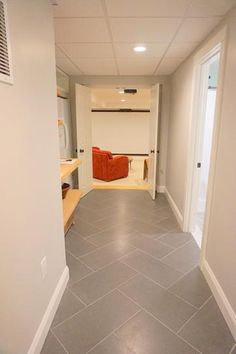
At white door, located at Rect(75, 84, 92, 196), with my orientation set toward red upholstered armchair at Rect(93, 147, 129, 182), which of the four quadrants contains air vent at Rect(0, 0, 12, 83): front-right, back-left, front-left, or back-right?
back-right

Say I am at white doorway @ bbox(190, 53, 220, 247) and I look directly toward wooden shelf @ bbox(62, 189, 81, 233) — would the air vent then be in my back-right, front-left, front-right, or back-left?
front-left

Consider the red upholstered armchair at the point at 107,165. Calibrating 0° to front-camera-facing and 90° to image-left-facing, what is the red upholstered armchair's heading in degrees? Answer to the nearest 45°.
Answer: approximately 225°

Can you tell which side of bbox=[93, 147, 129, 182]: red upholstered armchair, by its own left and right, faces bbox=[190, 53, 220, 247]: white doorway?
right

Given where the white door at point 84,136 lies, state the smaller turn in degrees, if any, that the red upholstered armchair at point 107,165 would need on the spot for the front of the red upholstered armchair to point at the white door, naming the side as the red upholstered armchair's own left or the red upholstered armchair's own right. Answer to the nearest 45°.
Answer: approximately 135° to the red upholstered armchair's own right

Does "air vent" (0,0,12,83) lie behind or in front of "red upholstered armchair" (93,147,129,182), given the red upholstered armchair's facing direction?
behind

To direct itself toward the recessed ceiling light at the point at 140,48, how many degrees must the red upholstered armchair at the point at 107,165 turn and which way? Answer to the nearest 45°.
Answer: approximately 135° to its right

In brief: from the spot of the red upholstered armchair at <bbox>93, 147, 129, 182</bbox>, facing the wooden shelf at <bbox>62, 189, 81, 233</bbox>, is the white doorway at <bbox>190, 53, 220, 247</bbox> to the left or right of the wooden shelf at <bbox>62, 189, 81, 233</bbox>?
left

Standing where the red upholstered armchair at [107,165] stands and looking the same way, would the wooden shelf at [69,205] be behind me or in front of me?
behind
